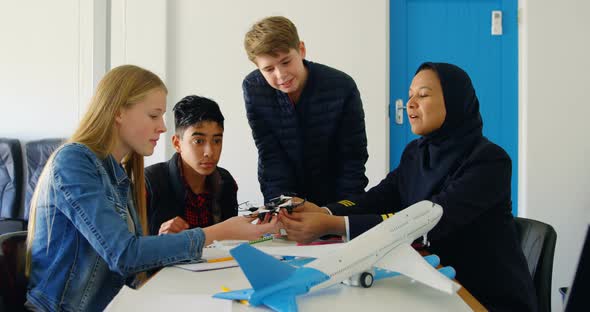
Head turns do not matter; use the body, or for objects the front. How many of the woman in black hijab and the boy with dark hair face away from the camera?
0

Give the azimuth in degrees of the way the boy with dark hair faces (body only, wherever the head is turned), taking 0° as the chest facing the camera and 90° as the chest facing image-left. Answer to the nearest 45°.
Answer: approximately 315°

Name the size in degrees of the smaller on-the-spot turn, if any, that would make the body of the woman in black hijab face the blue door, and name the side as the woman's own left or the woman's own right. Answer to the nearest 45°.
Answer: approximately 135° to the woman's own right

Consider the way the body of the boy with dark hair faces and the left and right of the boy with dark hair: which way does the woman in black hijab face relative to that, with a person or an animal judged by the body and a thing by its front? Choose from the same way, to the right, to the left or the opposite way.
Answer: to the right

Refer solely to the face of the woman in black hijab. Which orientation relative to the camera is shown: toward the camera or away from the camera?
toward the camera

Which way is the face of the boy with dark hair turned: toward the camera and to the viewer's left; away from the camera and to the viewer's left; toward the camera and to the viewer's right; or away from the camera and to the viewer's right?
toward the camera and to the viewer's right

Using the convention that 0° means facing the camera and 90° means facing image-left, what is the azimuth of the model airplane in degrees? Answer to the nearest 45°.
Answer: approximately 225°

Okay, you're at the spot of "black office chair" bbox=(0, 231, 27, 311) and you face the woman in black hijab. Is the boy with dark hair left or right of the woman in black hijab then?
left

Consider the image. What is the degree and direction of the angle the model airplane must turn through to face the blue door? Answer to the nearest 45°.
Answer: approximately 45° to its left

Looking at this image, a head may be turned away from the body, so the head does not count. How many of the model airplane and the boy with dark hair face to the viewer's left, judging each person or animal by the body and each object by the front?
0

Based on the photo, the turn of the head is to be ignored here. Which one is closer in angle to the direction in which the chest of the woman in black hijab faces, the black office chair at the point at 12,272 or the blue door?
the black office chair

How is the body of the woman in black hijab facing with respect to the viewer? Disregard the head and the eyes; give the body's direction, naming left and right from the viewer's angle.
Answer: facing the viewer and to the left of the viewer

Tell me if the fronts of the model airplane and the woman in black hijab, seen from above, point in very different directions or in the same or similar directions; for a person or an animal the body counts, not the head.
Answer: very different directions
